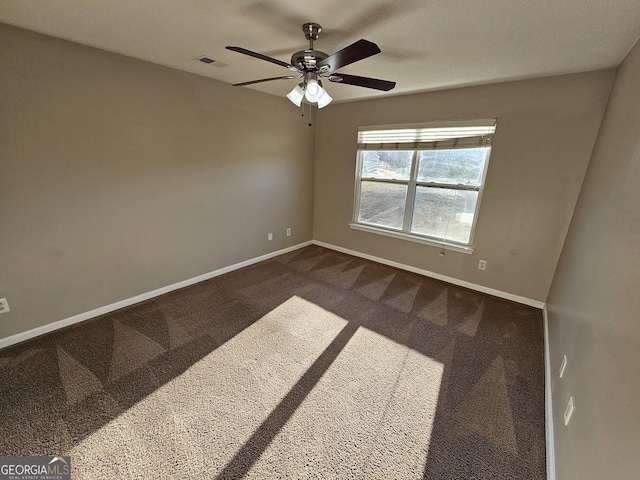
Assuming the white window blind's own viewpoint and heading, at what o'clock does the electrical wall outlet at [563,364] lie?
The electrical wall outlet is roughly at 11 o'clock from the white window blind.

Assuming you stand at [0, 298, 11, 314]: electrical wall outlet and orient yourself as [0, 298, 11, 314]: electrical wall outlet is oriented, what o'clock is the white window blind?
The white window blind is roughly at 10 o'clock from the electrical wall outlet.

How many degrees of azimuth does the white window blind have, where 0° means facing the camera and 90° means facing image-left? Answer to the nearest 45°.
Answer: approximately 0°

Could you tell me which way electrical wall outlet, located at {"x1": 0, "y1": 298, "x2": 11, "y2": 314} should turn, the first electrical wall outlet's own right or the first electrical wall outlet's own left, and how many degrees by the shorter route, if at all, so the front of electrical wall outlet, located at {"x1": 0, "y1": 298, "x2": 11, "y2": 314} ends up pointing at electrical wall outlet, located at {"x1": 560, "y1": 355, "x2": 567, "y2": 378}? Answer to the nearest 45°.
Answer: approximately 45° to the first electrical wall outlet's own left

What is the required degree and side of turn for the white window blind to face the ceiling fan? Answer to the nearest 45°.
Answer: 0° — it already faces it

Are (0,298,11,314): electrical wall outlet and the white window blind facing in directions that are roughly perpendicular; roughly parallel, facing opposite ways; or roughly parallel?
roughly perpendicular

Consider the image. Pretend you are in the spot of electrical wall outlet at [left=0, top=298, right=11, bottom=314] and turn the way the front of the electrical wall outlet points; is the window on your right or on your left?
on your left

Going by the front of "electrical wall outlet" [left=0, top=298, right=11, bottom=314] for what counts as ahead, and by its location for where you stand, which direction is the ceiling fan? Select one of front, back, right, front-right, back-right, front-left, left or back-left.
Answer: front-left

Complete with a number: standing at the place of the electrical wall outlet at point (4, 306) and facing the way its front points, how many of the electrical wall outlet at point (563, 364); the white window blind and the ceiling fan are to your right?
0

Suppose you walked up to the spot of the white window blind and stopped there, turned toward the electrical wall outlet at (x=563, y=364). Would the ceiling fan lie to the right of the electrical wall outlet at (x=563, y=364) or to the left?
right

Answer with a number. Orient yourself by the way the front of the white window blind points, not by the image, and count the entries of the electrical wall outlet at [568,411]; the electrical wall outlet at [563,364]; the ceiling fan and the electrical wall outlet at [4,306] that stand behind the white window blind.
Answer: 0

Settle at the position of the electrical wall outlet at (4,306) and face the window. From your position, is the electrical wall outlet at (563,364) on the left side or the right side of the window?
right
